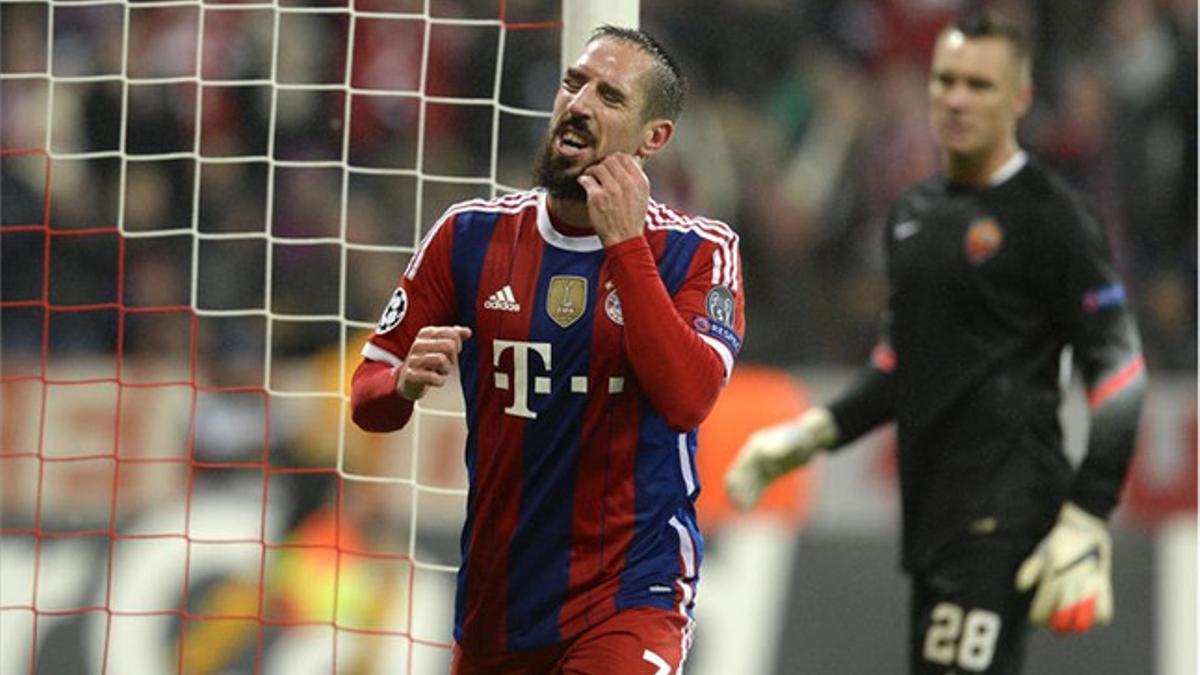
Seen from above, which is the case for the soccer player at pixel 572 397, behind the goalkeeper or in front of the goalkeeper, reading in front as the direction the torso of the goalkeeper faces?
in front

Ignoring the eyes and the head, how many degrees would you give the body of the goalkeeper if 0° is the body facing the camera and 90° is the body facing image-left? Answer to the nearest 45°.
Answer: approximately 45°

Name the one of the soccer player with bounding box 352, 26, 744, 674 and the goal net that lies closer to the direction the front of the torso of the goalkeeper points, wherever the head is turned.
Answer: the soccer player

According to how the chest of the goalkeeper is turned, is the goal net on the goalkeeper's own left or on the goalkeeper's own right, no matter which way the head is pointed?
on the goalkeeper's own right

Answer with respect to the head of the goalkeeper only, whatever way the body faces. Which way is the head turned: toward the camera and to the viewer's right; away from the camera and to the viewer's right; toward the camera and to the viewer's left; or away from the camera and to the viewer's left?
toward the camera and to the viewer's left

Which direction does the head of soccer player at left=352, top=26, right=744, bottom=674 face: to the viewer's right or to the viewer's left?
to the viewer's left
